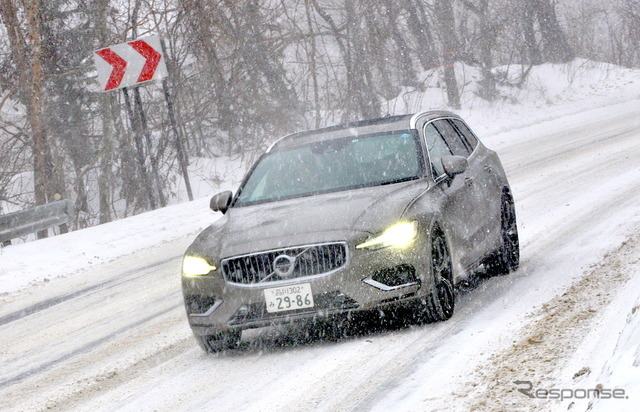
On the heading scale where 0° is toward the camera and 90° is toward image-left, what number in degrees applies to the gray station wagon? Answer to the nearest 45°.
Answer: approximately 45°

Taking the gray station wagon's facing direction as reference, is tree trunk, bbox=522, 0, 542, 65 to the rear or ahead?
to the rear

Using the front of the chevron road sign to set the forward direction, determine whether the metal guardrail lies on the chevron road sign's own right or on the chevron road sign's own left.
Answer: on the chevron road sign's own right

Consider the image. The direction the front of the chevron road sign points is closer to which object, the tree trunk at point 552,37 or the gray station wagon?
the gray station wagon

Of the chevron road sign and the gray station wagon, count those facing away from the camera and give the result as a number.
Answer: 0

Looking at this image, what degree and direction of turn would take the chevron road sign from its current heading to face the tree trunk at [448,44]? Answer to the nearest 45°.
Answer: approximately 135° to its left

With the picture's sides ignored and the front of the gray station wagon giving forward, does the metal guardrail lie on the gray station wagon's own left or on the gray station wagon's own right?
on the gray station wagon's own right

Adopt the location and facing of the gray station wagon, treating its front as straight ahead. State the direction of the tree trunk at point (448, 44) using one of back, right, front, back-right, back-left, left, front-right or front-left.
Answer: back-right

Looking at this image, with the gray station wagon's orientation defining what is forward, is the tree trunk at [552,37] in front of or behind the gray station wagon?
behind

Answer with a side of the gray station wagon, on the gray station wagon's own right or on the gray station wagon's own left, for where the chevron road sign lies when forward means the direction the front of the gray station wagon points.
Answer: on the gray station wagon's own right
